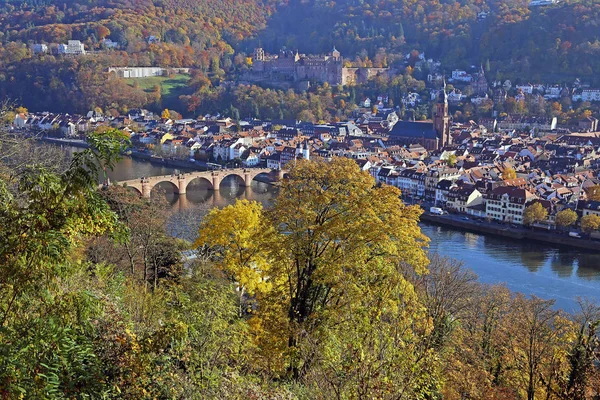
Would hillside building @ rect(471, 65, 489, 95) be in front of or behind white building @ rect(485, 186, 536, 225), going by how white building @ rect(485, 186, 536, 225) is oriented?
behind

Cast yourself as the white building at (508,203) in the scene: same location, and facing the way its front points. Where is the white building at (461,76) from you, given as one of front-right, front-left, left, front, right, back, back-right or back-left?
back

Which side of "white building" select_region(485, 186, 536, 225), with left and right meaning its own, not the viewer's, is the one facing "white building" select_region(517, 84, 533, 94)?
back

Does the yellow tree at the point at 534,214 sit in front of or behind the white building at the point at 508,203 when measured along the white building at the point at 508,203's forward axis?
in front

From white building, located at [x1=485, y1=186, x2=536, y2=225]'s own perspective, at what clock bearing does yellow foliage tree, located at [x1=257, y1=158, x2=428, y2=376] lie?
The yellow foliage tree is roughly at 12 o'clock from the white building.

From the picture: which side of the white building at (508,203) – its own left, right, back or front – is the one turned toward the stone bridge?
right

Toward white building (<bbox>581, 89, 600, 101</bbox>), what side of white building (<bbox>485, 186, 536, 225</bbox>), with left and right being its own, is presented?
back

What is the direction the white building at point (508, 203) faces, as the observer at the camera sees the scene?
facing the viewer

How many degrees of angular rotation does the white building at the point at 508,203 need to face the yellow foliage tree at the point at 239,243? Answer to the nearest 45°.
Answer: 0° — it already faces it

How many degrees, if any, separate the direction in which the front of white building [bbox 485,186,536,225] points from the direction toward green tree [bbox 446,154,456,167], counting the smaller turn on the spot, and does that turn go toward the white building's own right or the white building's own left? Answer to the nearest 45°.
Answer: approximately 180°
